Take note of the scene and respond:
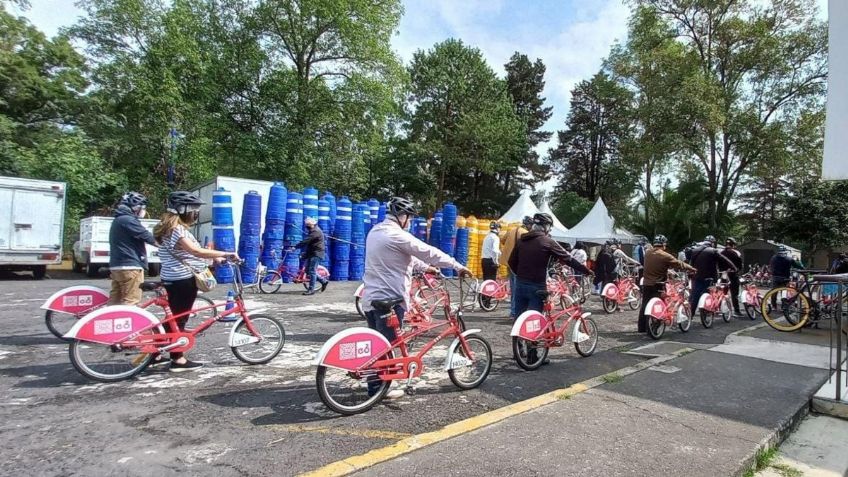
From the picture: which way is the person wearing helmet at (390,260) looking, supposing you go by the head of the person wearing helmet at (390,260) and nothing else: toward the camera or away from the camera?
away from the camera

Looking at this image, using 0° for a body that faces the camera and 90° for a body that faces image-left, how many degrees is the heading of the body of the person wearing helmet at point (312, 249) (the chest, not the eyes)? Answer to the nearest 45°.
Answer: approximately 90°

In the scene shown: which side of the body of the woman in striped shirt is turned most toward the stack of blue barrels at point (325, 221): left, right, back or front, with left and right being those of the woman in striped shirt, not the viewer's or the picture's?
left

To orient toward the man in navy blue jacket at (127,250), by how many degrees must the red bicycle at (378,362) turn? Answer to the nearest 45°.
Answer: approximately 90° to its left

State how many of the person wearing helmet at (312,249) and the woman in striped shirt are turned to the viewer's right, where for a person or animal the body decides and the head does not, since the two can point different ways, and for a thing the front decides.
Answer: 1

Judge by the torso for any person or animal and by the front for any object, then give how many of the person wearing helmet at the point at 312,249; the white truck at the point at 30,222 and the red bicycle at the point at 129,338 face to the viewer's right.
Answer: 1

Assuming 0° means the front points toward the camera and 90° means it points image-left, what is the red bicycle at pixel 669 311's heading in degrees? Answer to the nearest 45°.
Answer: approximately 225°

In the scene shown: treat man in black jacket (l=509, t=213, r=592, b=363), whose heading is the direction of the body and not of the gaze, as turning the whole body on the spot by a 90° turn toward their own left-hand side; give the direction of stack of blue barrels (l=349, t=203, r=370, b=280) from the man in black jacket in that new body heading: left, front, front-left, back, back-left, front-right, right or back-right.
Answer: front

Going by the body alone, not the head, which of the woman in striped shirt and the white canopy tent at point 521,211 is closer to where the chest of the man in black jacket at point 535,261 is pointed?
the white canopy tent

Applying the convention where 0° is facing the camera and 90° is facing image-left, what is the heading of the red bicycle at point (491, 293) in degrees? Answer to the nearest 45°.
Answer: approximately 225°

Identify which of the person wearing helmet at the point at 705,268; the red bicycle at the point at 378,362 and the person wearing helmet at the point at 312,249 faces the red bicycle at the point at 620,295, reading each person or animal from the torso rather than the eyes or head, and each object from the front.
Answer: the red bicycle at the point at 378,362

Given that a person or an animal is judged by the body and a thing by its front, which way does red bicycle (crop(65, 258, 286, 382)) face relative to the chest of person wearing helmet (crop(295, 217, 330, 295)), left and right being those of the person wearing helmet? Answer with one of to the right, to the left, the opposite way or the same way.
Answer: the opposite way

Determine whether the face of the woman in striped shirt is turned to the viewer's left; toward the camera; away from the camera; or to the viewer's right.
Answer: to the viewer's right

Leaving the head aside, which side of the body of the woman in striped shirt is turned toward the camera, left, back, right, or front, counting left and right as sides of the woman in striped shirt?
right

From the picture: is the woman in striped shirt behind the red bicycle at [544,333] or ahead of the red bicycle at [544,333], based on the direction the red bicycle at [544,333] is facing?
behind
